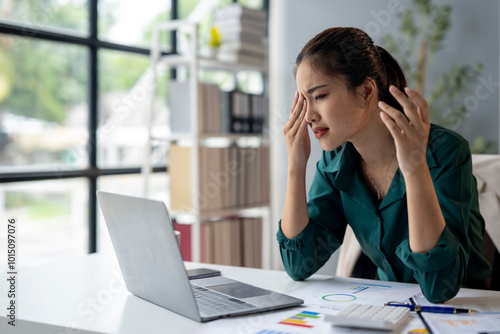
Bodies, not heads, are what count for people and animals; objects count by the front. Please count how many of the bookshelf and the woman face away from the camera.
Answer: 0

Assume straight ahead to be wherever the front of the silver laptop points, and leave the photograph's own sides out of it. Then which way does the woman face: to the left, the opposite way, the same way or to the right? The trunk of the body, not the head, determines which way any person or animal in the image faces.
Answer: the opposite way

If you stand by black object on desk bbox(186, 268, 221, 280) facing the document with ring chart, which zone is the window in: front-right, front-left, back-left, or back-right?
back-left

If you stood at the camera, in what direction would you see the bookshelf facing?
facing the viewer and to the right of the viewer

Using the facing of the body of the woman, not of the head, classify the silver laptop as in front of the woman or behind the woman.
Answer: in front

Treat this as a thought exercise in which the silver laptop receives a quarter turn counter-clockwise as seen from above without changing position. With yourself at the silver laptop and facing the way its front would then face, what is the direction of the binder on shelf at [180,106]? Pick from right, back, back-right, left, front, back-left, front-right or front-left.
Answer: front-right

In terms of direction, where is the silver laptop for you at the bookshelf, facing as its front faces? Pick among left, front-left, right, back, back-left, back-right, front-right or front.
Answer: front-right

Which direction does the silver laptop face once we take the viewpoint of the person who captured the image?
facing away from the viewer and to the right of the viewer

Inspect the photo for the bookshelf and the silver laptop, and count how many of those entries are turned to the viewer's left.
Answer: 0

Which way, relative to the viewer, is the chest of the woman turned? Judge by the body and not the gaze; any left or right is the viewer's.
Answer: facing the viewer and to the left of the viewer

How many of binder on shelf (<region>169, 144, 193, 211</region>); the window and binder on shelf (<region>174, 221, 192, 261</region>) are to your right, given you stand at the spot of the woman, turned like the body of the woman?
3

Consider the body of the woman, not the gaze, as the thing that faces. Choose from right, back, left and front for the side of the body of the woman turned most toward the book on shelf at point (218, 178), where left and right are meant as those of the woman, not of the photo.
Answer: right

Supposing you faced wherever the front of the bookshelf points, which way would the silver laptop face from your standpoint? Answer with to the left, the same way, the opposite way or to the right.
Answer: to the left

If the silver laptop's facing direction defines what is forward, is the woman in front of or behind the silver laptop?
in front

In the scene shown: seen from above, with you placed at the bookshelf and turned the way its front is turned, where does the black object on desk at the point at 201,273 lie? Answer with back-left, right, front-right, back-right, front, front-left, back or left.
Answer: front-right

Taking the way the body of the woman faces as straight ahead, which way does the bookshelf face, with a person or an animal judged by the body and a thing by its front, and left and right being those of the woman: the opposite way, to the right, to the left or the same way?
to the left
